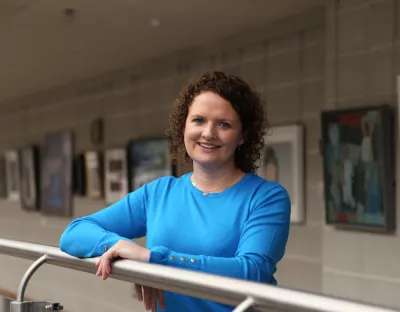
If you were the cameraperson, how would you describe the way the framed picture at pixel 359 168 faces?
facing the viewer and to the left of the viewer

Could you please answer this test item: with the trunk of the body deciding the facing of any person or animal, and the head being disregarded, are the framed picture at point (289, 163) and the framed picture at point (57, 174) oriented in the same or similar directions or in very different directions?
same or similar directions

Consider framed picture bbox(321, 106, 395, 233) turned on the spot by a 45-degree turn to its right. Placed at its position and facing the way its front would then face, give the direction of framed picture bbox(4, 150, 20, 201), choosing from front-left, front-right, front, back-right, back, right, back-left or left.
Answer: front-right

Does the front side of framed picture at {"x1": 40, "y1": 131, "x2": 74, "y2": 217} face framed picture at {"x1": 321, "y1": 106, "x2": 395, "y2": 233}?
no

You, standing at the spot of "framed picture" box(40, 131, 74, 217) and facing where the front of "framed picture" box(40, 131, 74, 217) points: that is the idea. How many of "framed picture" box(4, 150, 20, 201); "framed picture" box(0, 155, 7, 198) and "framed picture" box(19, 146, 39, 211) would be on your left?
0

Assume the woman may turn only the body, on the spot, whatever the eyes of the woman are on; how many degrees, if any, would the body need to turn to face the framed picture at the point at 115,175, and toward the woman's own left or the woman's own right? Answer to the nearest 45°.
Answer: approximately 135° to the woman's own right

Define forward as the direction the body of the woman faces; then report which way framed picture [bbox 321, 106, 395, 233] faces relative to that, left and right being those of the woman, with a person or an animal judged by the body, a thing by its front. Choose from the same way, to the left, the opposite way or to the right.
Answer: the same way

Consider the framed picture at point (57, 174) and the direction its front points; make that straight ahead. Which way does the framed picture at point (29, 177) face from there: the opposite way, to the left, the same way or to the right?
the same way

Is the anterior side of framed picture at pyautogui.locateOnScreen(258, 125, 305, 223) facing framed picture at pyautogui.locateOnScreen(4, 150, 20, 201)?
no

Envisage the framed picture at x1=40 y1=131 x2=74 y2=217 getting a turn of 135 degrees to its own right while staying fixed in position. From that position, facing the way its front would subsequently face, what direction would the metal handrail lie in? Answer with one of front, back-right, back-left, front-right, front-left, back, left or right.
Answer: back

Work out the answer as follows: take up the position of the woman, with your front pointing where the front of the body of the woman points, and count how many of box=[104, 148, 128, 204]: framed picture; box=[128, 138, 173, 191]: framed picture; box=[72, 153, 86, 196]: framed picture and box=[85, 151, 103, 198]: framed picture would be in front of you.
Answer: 0

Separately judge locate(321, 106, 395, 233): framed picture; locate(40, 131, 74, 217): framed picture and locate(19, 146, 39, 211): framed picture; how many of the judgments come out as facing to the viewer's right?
0

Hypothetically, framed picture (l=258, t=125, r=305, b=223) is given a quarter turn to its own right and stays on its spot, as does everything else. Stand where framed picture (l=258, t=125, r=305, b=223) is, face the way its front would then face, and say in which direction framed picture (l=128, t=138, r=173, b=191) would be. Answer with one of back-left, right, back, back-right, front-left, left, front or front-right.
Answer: front

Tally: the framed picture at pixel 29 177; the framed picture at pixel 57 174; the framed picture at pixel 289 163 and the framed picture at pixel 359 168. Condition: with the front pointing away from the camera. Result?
0

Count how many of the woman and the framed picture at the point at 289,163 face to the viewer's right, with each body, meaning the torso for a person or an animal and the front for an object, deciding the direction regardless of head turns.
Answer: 0

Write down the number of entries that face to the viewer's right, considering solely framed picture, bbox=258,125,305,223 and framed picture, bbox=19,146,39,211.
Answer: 0

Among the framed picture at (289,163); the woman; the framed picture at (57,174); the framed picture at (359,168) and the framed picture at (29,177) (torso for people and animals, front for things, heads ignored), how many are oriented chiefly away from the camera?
0

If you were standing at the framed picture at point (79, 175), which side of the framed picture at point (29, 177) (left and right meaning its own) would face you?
left

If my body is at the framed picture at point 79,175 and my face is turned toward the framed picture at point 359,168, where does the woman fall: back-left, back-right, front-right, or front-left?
front-right

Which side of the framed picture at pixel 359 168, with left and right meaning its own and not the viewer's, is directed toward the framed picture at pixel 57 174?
right

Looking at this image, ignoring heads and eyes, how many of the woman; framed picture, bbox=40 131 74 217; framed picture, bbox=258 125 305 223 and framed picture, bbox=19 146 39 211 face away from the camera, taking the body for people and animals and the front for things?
0

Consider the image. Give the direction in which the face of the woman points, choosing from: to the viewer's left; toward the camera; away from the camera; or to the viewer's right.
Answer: toward the camera

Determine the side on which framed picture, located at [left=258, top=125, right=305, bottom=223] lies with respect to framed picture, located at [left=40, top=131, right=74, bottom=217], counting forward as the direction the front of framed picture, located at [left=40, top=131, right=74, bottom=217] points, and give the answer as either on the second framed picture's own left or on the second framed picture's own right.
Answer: on the second framed picture's own left
